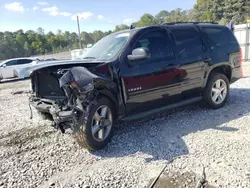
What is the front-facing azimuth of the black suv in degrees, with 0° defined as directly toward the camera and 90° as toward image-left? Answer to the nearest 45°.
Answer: approximately 45°
